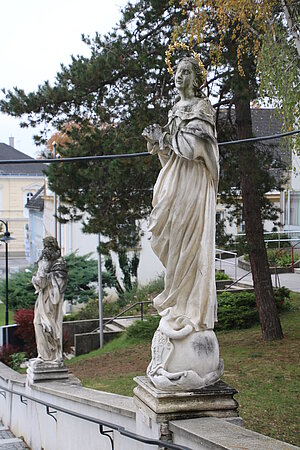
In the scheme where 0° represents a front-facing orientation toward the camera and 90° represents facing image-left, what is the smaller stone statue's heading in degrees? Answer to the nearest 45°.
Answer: approximately 45°

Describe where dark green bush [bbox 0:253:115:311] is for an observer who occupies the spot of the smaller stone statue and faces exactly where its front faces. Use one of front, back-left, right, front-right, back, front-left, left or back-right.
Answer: back-right

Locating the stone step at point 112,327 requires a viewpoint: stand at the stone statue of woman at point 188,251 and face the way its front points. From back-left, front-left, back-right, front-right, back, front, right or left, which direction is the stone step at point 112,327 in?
back-right

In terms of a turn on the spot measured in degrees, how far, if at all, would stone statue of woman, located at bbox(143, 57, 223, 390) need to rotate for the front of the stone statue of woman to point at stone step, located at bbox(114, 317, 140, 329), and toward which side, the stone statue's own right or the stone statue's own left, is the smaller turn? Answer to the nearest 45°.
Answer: approximately 135° to the stone statue's own right

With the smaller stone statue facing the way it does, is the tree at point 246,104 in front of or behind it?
behind

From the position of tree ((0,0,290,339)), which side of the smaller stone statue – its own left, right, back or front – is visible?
back

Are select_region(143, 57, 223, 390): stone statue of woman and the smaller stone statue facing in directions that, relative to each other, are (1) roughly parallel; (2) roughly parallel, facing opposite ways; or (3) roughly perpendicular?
roughly parallel

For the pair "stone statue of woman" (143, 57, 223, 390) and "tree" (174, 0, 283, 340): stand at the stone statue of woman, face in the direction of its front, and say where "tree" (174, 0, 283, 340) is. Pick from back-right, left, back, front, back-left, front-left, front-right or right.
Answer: back-right

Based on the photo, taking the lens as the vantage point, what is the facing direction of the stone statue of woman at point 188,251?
facing the viewer and to the left of the viewer

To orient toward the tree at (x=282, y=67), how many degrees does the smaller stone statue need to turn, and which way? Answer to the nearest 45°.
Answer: approximately 135° to its left

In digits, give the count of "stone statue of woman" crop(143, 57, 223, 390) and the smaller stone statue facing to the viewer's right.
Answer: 0

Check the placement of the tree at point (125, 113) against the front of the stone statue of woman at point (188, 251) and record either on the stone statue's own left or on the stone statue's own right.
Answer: on the stone statue's own right
